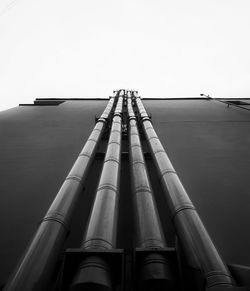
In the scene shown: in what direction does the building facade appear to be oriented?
toward the camera
